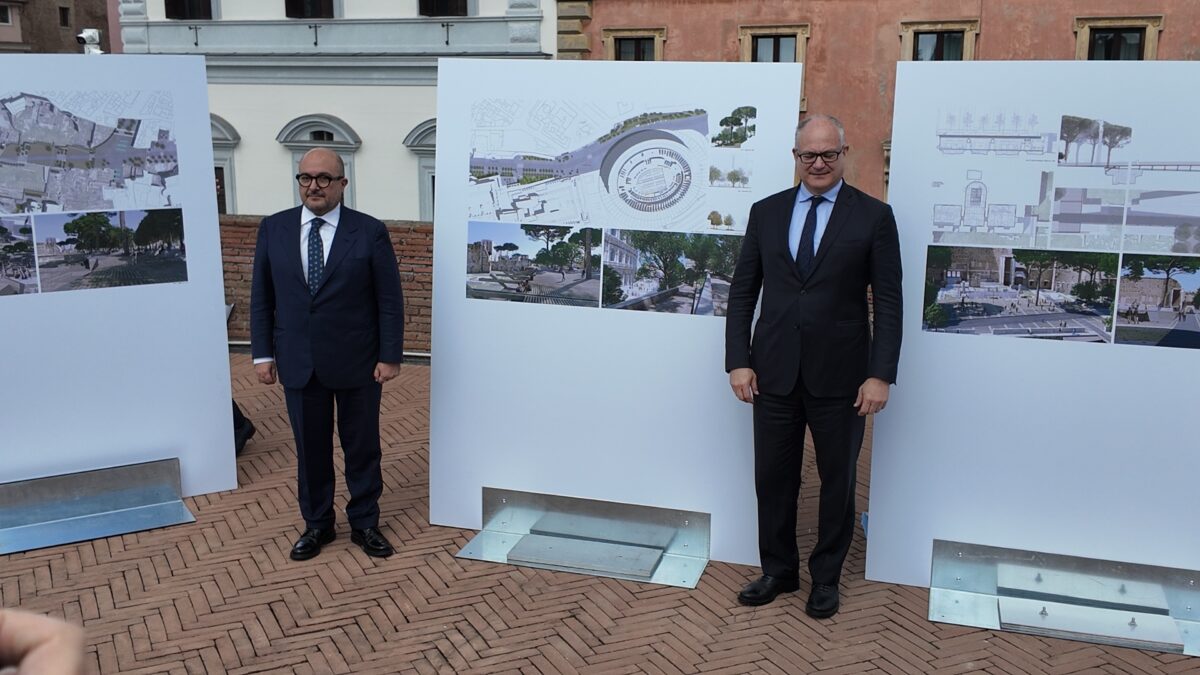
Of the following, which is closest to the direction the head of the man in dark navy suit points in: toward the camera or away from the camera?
toward the camera

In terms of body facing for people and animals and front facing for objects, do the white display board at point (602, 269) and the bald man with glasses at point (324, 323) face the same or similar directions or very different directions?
same or similar directions

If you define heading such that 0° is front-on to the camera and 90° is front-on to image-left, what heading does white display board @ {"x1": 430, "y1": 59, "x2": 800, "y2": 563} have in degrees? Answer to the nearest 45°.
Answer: approximately 0°

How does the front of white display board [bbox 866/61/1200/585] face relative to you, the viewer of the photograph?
facing the viewer

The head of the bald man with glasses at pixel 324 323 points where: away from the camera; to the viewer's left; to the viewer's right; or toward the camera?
toward the camera

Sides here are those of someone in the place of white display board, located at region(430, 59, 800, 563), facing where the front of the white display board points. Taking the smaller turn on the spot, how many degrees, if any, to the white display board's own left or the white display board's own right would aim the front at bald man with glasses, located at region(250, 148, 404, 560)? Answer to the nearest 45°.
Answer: approximately 90° to the white display board's own right

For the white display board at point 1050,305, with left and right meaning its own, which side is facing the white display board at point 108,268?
right

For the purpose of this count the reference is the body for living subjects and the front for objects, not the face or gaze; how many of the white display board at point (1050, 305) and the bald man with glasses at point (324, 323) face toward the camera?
2

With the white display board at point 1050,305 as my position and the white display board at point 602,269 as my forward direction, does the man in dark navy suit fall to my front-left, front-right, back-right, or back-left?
front-left

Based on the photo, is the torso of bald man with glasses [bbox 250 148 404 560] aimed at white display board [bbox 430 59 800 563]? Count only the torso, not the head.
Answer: no

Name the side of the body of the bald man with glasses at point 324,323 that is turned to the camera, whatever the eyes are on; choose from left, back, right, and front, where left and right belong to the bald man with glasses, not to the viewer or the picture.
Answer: front

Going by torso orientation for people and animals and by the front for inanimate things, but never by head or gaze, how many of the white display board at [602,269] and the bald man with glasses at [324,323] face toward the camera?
2

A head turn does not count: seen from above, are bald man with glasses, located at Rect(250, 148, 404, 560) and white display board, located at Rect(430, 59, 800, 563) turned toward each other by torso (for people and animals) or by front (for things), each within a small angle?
no

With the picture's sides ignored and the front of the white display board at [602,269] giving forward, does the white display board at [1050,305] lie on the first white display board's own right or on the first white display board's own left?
on the first white display board's own left

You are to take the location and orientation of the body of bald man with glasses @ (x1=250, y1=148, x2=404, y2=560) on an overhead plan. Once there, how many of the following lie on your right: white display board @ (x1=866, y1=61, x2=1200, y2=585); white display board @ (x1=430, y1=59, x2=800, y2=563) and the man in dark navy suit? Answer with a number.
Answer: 0

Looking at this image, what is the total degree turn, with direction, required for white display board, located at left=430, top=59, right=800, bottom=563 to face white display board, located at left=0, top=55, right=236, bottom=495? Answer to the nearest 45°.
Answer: approximately 90° to its right

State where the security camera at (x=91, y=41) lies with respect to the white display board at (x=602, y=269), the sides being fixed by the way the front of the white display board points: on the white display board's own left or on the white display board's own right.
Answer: on the white display board's own right

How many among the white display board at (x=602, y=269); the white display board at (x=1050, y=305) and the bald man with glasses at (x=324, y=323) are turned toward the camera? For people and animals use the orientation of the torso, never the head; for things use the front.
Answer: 3
